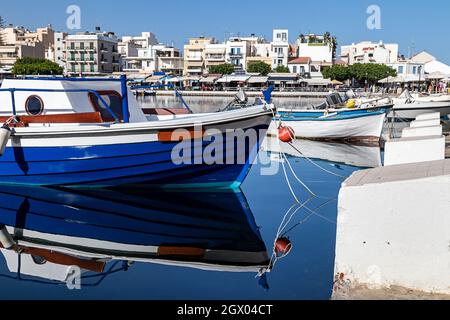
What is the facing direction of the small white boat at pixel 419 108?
to the viewer's right

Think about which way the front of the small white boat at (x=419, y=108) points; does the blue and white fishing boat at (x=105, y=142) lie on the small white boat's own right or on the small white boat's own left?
on the small white boat's own right

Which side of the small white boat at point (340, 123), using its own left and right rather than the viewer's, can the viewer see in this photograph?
right

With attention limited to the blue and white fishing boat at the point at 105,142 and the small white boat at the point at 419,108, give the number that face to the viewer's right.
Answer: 2

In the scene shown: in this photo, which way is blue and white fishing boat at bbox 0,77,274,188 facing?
to the viewer's right
